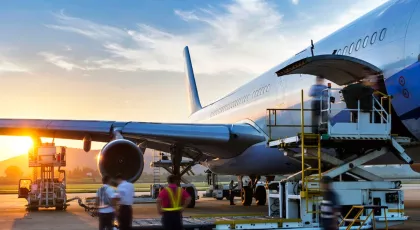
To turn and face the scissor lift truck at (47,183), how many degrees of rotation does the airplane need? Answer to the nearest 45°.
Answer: approximately 180°

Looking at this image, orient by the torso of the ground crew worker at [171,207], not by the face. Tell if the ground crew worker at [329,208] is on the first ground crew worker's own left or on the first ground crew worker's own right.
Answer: on the first ground crew worker's own right

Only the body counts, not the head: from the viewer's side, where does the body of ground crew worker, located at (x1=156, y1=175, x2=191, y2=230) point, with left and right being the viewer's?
facing away from the viewer

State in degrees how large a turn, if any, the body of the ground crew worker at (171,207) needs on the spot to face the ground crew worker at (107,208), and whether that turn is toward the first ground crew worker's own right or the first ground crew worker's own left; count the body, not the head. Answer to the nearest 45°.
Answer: approximately 45° to the first ground crew worker's own left

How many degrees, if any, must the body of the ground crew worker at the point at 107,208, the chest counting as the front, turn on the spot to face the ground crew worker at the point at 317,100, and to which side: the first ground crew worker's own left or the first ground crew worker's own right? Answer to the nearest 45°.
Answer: approximately 45° to the first ground crew worker's own right

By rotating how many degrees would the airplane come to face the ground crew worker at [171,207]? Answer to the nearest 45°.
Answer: approximately 45° to its right

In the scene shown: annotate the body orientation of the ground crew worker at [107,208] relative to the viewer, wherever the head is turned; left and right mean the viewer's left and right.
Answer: facing away from the viewer

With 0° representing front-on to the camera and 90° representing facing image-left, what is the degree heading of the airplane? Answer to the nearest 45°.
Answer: approximately 315°
